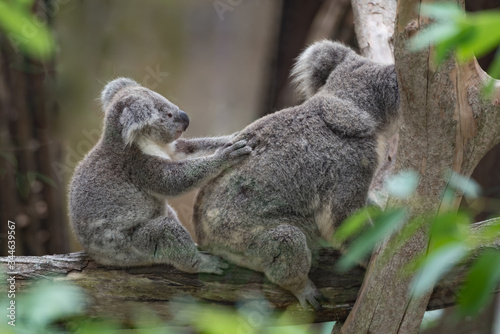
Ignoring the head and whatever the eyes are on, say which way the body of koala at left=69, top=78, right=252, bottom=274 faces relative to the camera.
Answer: to the viewer's right

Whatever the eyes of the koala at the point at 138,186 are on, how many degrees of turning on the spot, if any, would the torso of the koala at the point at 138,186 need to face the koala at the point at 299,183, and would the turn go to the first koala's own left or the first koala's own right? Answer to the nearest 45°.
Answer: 0° — it already faces it

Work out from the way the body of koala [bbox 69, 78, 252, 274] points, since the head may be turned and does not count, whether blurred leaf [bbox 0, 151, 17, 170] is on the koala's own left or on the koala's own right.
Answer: on the koala's own left
